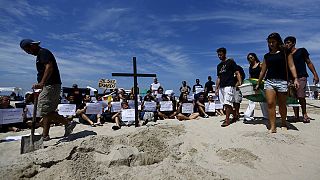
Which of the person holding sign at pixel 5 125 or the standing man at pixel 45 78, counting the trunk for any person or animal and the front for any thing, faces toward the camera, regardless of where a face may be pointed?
the person holding sign

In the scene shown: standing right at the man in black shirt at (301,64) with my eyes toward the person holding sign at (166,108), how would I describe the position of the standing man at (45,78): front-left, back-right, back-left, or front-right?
front-left

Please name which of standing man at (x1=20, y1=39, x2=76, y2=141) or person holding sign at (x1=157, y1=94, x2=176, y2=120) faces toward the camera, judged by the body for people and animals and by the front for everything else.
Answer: the person holding sign

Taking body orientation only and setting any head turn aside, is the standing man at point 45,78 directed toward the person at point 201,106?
no

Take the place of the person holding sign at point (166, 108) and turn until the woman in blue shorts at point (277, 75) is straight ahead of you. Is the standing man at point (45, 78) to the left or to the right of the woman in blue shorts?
right

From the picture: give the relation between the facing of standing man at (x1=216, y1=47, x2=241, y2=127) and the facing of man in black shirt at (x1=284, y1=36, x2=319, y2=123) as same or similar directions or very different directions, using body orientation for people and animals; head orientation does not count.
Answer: same or similar directions

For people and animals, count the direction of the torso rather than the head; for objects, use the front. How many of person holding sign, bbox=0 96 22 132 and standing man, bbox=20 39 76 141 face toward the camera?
1

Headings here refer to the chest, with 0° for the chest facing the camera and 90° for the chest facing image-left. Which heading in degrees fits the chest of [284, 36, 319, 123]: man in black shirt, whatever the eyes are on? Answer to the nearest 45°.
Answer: approximately 45°

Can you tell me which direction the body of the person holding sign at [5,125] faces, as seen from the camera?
toward the camera

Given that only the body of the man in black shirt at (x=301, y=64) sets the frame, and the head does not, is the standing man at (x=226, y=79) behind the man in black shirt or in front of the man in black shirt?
in front

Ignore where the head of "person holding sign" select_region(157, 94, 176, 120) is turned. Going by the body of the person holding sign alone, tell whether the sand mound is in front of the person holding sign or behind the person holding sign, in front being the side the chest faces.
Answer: in front

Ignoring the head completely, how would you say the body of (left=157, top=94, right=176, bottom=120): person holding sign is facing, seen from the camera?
toward the camera

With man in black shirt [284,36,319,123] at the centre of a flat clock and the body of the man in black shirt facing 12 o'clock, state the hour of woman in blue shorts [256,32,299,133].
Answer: The woman in blue shorts is roughly at 11 o'clock from the man in black shirt.

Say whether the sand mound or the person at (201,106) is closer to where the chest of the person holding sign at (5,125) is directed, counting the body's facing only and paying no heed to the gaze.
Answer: the sand mound

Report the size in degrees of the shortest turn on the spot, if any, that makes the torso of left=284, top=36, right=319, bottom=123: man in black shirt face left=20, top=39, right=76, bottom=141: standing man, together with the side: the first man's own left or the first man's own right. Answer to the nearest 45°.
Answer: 0° — they already face them
